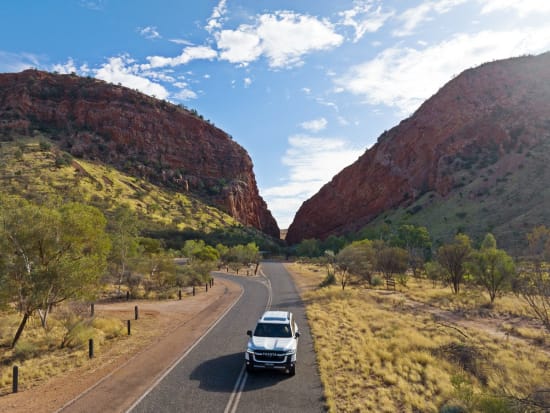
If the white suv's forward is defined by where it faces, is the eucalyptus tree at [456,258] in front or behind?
behind

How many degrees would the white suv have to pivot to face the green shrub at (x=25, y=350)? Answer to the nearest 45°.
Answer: approximately 90° to its right

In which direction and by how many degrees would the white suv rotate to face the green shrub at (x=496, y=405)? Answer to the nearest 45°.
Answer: approximately 45° to its left

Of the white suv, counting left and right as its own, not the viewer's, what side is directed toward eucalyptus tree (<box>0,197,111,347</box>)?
right

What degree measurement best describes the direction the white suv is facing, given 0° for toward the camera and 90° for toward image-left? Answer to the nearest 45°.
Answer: approximately 0°

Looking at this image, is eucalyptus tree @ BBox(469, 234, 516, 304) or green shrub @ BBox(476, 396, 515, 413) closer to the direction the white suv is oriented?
the green shrub

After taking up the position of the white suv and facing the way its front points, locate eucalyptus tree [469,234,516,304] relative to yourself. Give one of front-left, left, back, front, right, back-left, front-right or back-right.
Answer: back-left
